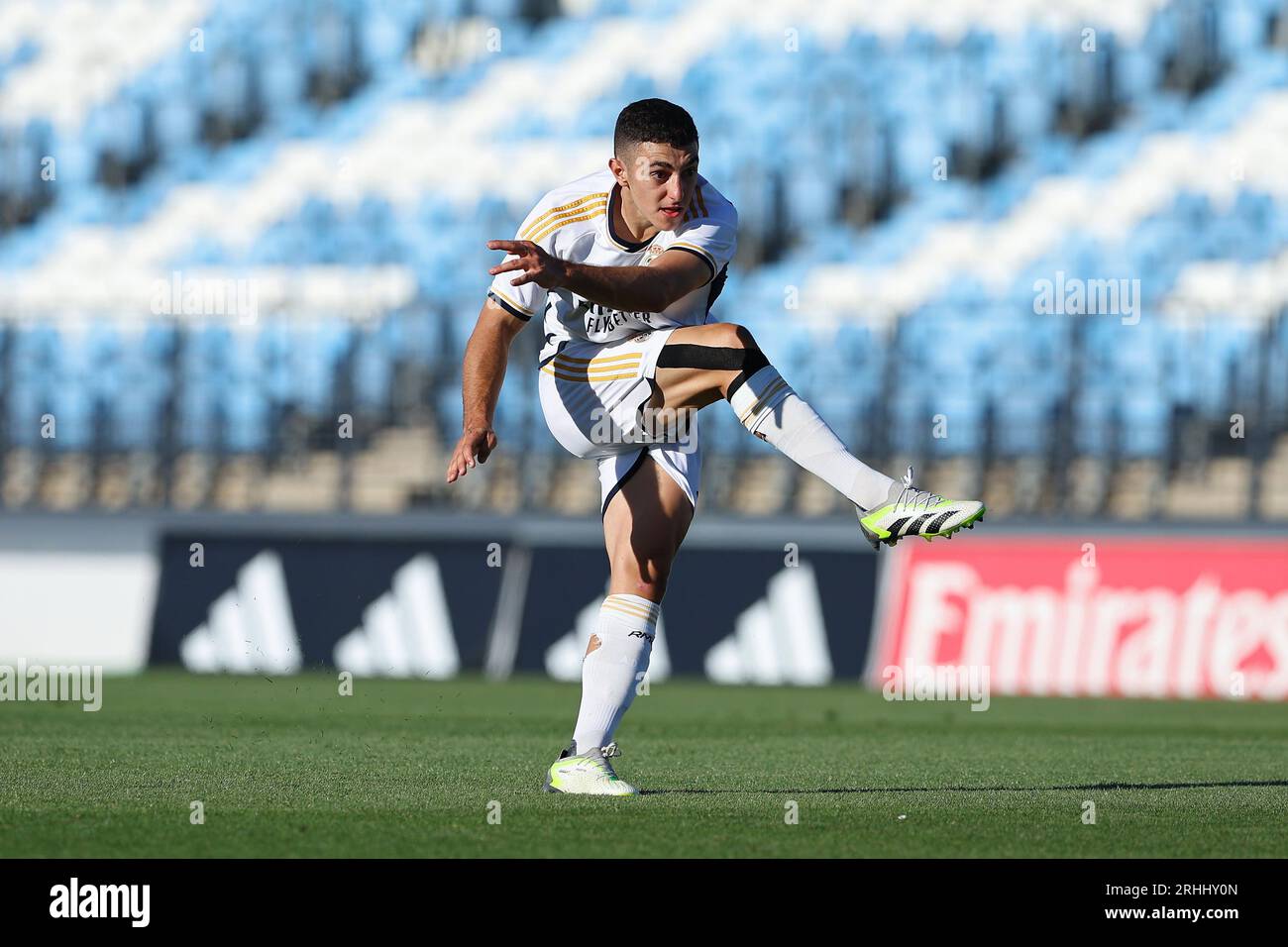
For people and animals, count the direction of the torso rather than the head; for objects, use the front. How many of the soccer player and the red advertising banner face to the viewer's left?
0

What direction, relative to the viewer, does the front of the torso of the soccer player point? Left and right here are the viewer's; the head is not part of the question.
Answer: facing the viewer and to the right of the viewer

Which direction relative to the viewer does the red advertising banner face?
toward the camera

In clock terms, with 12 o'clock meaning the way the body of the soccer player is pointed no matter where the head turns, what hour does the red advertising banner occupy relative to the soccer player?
The red advertising banner is roughly at 8 o'clock from the soccer player.

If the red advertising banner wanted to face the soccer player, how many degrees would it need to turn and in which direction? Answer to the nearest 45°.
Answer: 0° — it already faces them

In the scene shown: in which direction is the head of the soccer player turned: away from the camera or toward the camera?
toward the camera
